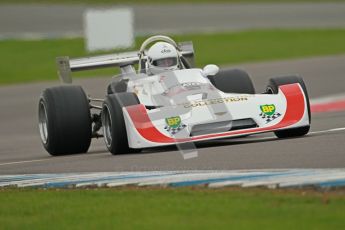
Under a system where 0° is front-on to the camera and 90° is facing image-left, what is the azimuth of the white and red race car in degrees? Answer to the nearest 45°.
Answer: approximately 315°
